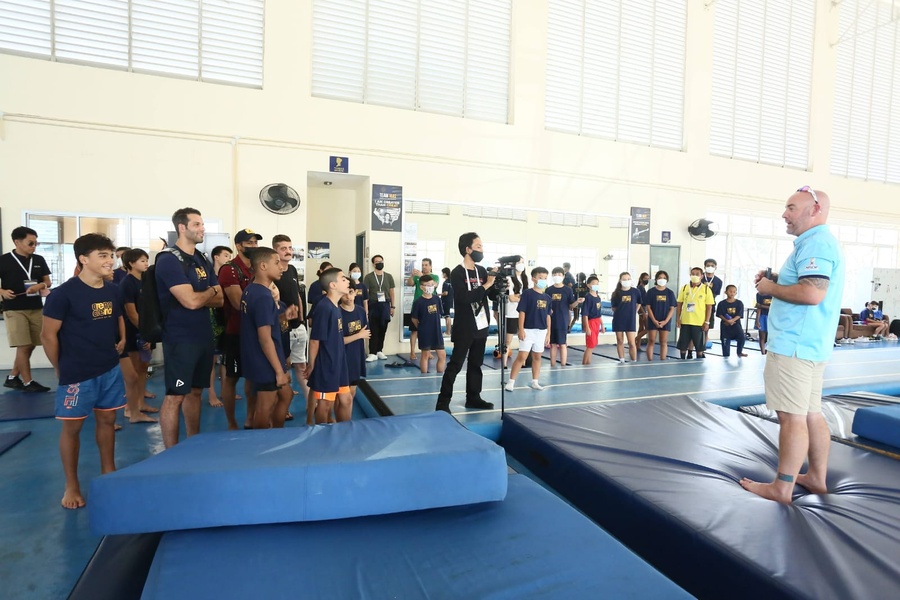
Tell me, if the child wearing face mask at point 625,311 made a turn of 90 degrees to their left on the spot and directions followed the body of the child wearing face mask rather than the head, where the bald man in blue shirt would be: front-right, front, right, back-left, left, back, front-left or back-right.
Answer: right

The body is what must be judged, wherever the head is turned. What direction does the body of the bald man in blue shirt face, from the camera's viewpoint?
to the viewer's left

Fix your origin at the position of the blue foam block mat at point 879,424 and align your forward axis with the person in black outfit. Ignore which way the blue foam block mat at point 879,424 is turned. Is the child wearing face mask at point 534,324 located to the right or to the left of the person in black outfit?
right

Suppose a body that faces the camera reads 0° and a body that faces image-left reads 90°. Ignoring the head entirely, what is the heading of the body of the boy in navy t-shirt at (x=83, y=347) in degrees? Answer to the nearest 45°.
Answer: approximately 315°

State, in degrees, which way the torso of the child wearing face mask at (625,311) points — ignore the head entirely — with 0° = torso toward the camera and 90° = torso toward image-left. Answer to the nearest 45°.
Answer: approximately 0°

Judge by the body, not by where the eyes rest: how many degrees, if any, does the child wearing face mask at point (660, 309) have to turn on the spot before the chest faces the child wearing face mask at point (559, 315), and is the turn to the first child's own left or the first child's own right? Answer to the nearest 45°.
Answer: approximately 45° to the first child's own right

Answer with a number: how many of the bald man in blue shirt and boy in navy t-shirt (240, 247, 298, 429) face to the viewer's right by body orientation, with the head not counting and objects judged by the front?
1

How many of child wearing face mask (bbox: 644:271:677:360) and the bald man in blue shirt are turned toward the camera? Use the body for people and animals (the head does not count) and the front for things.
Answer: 1

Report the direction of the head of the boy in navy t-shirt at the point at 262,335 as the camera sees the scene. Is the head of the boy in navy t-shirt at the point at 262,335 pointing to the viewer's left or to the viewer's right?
to the viewer's right
